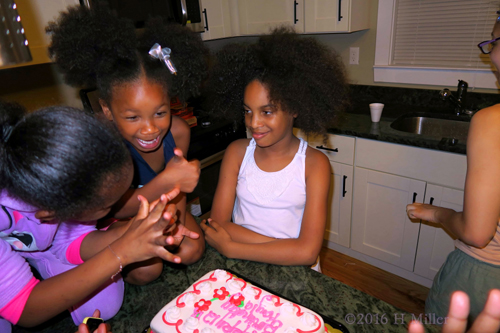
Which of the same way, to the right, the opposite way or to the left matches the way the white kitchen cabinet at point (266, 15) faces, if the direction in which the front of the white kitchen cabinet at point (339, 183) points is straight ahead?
the same way

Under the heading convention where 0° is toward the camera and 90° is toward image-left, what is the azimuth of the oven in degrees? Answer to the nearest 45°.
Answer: approximately 315°

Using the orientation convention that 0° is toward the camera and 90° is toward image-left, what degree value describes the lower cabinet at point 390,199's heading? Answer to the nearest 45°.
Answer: approximately 45°

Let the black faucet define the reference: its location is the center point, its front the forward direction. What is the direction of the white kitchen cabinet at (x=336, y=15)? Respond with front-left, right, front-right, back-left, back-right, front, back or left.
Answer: front-right

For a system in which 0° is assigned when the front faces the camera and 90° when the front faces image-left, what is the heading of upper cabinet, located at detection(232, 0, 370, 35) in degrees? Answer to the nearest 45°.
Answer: approximately 45°

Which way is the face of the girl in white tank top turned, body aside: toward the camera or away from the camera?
toward the camera

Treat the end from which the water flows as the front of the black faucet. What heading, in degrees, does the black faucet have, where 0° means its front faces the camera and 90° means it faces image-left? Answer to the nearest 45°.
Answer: approximately 45°

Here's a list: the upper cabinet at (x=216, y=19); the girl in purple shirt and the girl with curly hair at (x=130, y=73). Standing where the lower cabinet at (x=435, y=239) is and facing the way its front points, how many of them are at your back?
0

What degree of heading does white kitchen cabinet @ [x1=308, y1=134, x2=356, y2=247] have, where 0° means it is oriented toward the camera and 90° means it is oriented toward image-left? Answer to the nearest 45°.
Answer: approximately 45°

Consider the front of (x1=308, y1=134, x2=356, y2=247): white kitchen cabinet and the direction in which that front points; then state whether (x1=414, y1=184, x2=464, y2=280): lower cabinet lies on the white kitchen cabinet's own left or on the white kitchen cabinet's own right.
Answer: on the white kitchen cabinet's own left

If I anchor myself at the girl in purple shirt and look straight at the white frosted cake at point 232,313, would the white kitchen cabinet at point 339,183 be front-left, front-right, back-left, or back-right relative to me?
front-left

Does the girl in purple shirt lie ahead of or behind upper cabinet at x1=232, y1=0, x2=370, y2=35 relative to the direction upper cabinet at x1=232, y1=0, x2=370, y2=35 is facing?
ahead

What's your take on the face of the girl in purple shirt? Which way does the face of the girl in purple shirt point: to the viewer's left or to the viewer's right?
to the viewer's right

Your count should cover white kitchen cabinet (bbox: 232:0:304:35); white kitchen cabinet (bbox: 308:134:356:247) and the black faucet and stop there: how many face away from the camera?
0
